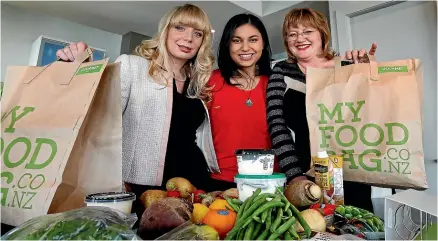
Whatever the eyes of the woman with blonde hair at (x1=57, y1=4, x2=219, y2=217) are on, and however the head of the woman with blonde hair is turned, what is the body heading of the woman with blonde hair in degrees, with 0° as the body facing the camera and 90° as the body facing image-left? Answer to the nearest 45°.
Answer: approximately 315°

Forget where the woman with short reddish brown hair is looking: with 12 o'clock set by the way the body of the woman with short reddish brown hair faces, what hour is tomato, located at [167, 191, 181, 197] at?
The tomato is roughly at 1 o'clock from the woman with short reddish brown hair.

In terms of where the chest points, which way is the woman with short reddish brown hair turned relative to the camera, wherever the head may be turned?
toward the camera

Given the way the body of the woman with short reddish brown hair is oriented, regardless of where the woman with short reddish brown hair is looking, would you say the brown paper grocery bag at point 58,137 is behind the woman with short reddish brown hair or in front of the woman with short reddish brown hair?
in front

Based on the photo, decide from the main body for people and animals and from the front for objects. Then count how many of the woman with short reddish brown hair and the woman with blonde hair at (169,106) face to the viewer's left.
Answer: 0
